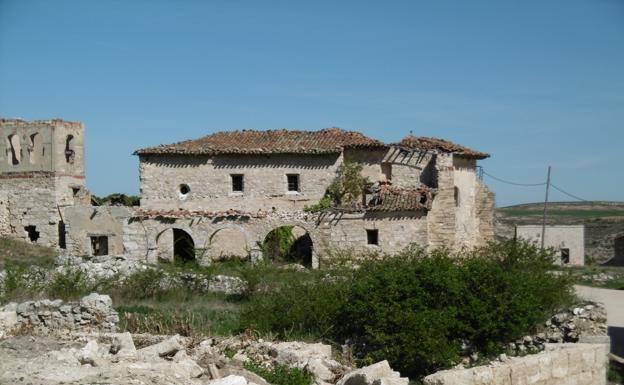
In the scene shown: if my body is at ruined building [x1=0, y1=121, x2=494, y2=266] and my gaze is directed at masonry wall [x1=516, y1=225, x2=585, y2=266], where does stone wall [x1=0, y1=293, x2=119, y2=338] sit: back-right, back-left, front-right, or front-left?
back-right

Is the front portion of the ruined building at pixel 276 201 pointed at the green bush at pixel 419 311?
yes

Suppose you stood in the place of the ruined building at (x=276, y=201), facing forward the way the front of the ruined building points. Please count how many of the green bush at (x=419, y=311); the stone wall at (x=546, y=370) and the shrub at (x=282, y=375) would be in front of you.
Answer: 3

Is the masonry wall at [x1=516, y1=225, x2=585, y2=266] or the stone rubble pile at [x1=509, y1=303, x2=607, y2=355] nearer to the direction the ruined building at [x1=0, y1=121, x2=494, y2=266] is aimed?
the stone rubble pile

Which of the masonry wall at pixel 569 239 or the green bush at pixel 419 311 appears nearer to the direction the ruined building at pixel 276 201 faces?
the green bush

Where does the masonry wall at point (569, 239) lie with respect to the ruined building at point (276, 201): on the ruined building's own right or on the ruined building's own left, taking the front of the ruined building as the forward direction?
on the ruined building's own left

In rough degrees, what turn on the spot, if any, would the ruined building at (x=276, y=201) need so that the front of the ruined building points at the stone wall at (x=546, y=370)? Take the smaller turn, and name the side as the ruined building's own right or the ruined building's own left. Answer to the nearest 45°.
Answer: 0° — it already faces it

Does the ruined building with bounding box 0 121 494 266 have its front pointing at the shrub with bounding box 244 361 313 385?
yes

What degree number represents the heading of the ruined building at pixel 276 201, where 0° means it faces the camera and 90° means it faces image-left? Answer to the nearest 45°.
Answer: approximately 0°
